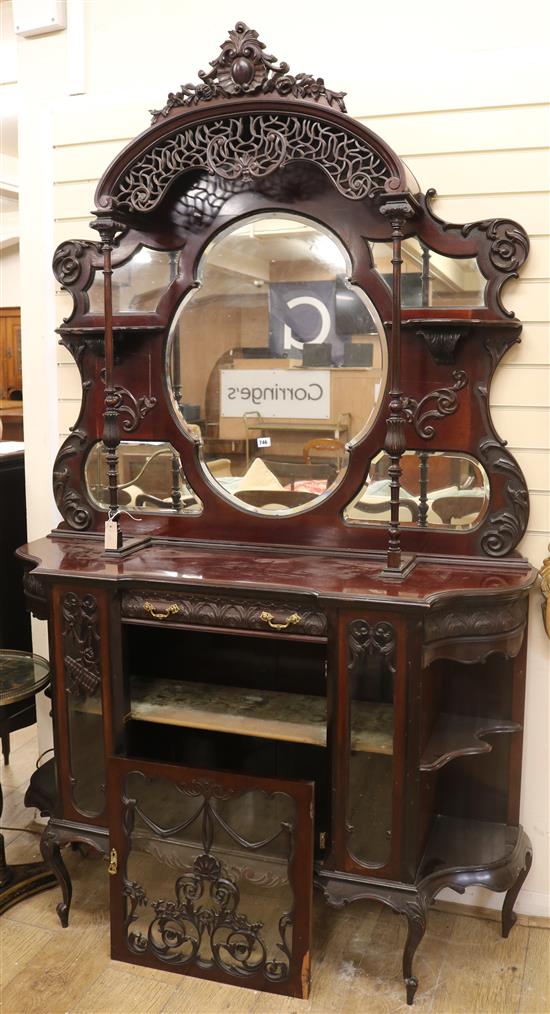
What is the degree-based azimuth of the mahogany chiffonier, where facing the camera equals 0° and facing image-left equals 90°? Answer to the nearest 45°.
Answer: approximately 45°
